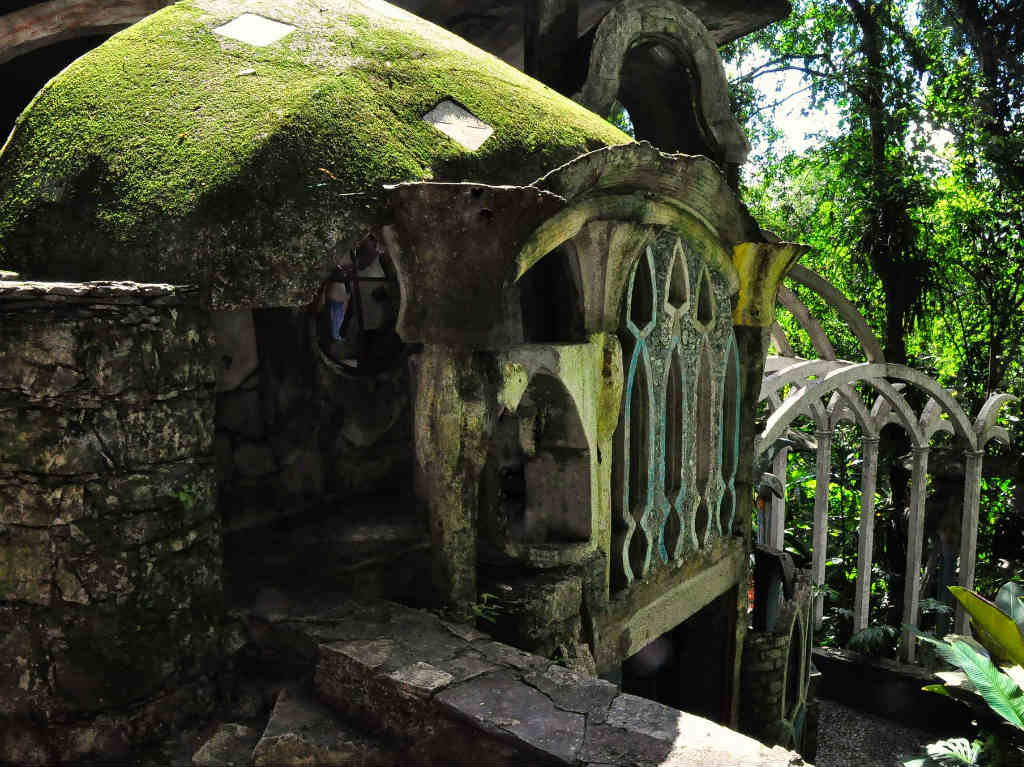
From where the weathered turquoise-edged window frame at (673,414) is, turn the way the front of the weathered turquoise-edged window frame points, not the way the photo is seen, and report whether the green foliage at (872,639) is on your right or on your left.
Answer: on your left

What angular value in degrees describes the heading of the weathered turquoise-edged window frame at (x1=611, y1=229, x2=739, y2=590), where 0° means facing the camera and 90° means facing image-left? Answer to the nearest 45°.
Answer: approximately 315°

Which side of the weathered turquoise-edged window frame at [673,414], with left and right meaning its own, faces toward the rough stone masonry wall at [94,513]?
right

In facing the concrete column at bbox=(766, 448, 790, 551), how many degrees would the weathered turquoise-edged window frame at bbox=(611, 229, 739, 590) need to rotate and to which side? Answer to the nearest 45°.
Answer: approximately 135° to its left

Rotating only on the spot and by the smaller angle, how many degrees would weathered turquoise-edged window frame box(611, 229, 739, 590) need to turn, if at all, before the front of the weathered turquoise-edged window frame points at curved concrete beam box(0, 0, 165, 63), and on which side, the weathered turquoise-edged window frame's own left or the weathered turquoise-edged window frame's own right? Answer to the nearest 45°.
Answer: approximately 135° to the weathered turquoise-edged window frame's own right

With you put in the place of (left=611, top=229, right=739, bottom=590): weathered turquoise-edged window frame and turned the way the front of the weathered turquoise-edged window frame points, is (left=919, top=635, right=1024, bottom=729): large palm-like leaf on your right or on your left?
on your left

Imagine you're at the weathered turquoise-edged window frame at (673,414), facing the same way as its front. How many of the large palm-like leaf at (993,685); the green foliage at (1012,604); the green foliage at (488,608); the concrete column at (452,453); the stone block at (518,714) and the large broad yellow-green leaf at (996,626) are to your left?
3

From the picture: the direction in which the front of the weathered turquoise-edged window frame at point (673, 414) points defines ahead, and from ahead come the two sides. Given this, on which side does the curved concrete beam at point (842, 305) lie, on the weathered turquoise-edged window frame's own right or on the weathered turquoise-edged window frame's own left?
on the weathered turquoise-edged window frame's own left

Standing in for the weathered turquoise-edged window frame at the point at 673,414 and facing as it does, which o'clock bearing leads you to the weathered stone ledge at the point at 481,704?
The weathered stone ledge is roughly at 2 o'clock from the weathered turquoise-edged window frame.

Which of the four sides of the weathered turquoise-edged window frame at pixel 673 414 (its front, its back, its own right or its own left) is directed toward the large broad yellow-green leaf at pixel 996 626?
left

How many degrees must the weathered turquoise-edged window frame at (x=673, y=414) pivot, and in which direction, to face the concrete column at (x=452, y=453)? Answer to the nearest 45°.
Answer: approximately 90° to its right
